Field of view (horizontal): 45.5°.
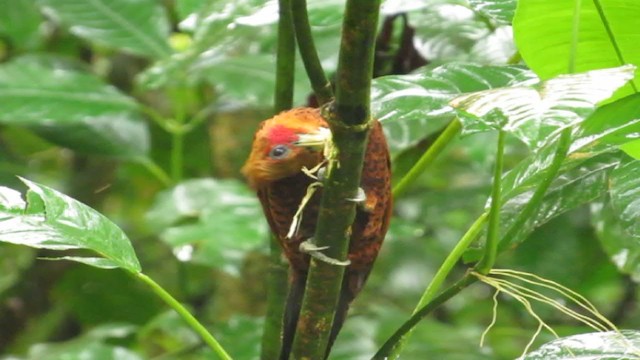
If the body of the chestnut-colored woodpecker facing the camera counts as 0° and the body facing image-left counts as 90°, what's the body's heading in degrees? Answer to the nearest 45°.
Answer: approximately 0°
